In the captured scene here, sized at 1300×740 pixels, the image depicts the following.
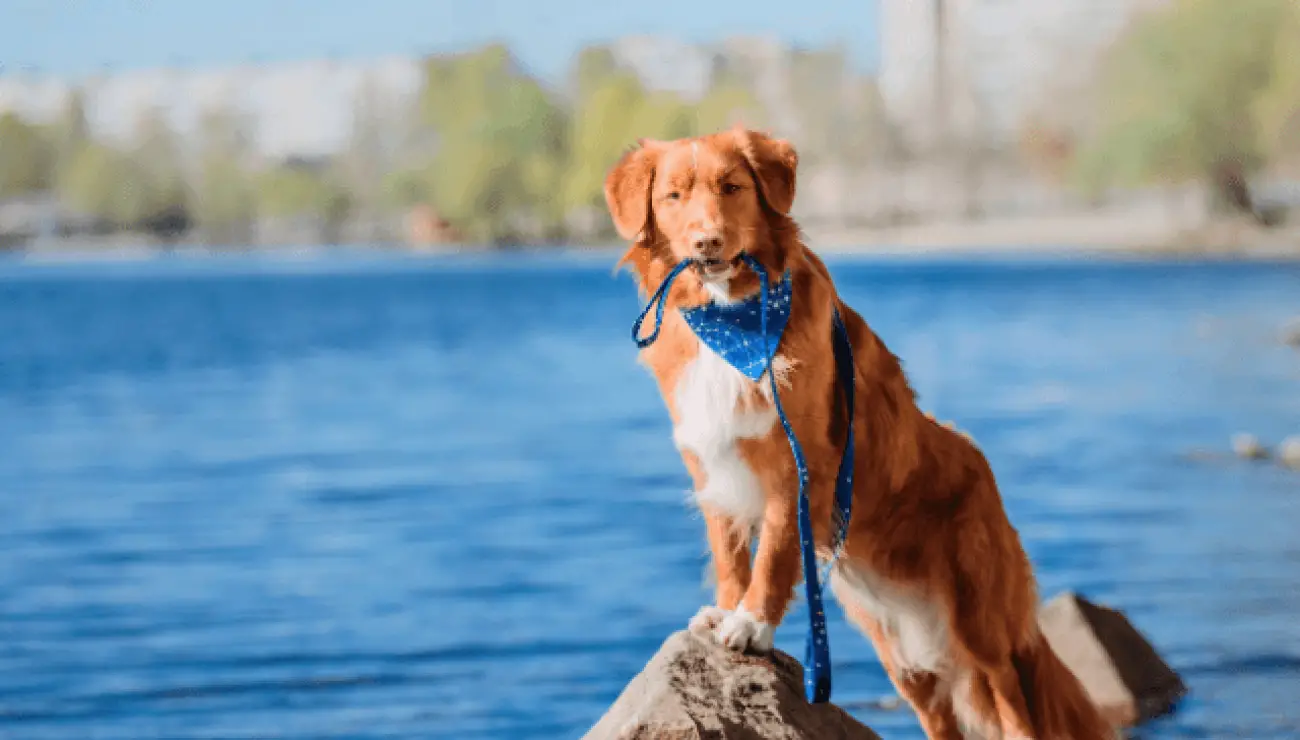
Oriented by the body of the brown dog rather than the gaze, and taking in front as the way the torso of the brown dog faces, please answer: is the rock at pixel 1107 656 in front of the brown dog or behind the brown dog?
behind

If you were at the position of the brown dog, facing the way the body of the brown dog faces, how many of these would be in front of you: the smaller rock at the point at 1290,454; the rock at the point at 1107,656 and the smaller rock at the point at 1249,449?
0

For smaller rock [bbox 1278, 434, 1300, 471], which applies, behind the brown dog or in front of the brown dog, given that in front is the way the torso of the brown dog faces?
behind

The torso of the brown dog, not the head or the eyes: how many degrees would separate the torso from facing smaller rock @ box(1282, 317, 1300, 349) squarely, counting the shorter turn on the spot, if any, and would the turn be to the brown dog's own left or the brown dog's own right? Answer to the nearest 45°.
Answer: approximately 135° to the brown dog's own right

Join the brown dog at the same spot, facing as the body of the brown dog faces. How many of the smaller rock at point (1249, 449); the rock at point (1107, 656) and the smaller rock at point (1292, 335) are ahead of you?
0

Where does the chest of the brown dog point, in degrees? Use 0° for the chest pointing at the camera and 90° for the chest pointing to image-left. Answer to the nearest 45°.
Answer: approximately 45°

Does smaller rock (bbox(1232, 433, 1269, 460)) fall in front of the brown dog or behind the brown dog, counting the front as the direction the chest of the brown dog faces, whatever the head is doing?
behind
